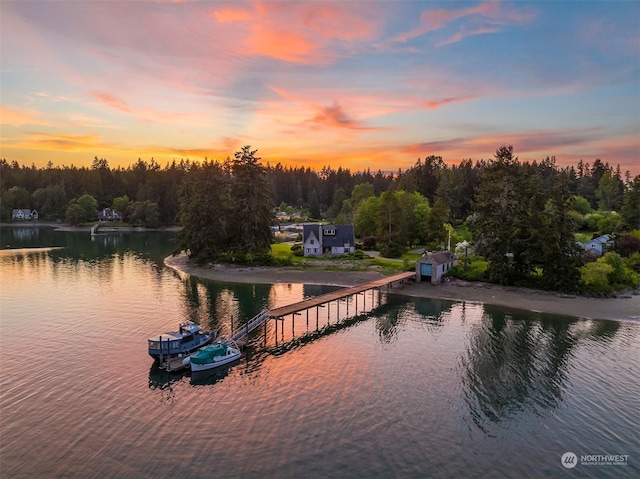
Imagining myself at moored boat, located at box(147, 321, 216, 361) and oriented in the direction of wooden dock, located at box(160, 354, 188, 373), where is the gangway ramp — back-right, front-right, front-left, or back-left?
back-left
